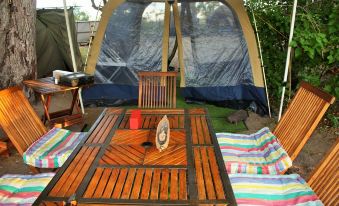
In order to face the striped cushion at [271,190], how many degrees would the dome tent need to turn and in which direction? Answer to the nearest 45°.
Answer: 0° — it already faces it

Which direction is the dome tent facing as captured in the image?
toward the camera

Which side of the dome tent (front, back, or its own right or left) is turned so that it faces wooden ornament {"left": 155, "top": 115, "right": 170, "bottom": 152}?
front

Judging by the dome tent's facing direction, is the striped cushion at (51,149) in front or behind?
in front

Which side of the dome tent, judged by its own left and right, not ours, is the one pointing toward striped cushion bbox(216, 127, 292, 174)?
front

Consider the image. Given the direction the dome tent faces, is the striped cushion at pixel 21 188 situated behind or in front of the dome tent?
in front

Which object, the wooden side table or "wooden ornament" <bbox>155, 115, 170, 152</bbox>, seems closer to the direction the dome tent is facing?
the wooden ornament
